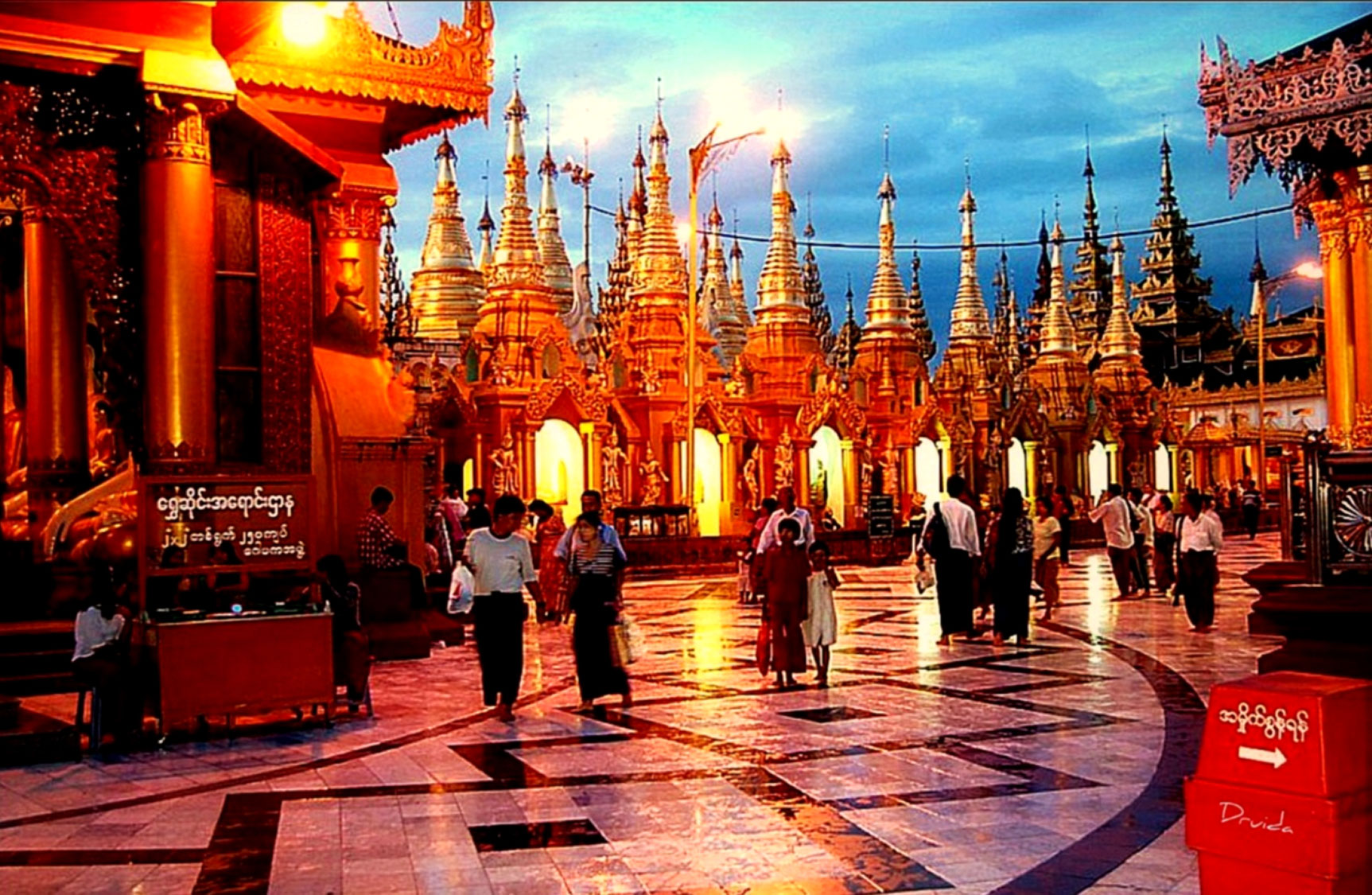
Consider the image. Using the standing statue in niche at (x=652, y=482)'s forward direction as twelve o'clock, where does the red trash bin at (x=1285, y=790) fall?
The red trash bin is roughly at 12 o'clock from the standing statue in niche.

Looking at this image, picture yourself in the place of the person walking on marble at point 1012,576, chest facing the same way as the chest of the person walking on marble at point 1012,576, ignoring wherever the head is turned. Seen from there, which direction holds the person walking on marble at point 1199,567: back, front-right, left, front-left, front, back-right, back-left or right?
front-right

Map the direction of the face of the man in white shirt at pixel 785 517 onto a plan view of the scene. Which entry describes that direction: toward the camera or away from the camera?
toward the camera

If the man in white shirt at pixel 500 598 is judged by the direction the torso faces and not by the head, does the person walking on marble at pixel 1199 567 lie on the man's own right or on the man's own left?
on the man's own left

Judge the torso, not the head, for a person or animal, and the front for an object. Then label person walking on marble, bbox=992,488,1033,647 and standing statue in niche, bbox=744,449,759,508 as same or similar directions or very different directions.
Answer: very different directions

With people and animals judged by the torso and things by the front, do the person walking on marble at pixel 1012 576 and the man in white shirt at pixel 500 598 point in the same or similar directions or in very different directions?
very different directions

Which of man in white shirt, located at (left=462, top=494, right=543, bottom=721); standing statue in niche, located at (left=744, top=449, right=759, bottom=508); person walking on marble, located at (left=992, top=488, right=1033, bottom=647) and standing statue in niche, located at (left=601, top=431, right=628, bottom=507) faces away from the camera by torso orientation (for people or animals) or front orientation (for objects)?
the person walking on marble

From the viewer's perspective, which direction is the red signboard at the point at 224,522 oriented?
toward the camera

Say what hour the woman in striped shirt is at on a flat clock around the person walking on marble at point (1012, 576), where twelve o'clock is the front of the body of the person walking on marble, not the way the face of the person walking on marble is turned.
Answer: The woman in striped shirt is roughly at 7 o'clock from the person walking on marble.

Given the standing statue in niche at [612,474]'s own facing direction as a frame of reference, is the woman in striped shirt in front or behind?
in front

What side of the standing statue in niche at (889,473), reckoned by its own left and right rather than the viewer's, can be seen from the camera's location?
front

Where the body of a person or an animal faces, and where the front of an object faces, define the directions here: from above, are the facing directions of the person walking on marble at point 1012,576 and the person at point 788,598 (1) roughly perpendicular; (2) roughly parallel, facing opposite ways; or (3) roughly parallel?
roughly parallel, facing opposite ways

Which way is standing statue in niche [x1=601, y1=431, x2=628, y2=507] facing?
toward the camera

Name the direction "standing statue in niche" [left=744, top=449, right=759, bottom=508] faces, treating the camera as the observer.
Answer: facing the viewer
